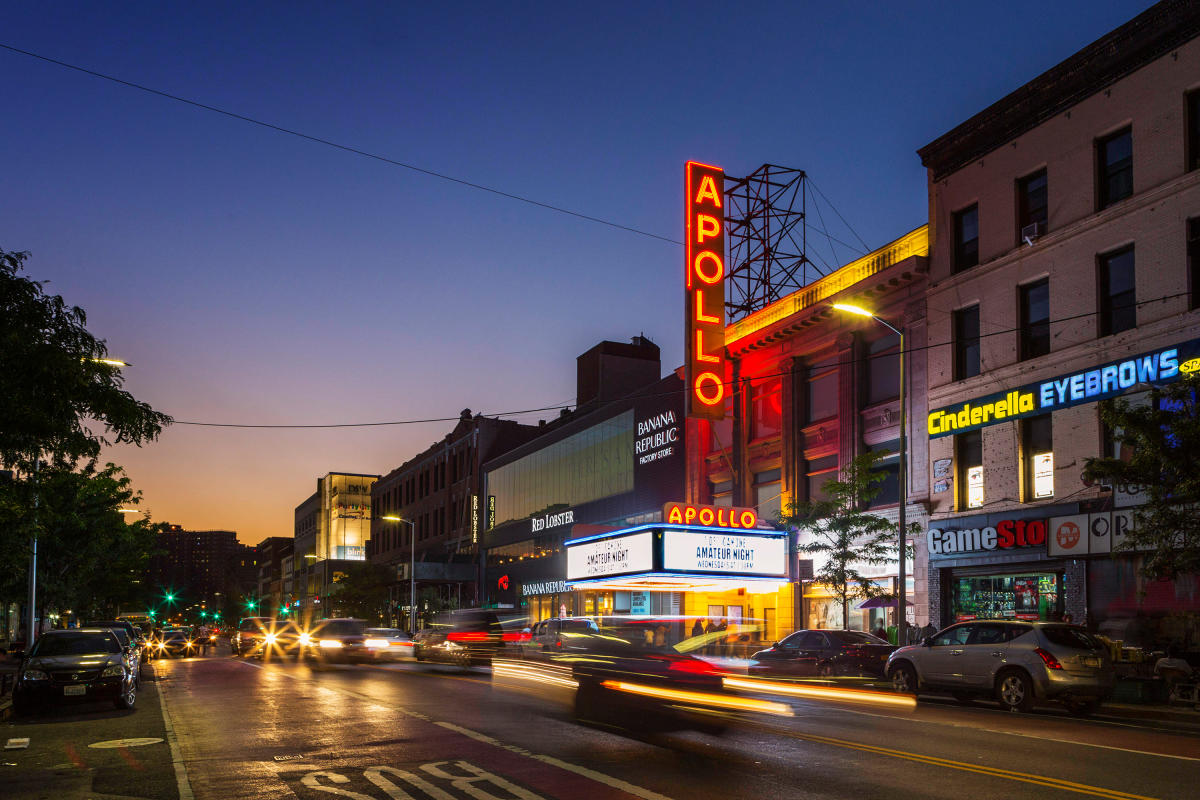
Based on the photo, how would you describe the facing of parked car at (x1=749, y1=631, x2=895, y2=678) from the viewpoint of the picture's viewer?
facing away from the viewer and to the left of the viewer

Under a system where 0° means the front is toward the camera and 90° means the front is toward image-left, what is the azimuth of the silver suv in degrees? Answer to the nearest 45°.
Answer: approximately 135°

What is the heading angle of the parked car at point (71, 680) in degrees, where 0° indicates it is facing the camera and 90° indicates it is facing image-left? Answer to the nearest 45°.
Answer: approximately 0°

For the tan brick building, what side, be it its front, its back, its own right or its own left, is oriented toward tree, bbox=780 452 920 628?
right

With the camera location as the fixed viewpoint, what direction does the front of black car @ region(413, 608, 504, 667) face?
facing away from the viewer and to the left of the viewer

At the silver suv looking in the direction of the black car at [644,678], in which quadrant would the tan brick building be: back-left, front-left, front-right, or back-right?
back-right

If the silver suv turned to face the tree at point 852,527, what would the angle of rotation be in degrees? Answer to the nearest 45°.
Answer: approximately 45° to its right

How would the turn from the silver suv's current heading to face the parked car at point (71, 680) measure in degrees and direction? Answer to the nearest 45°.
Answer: approximately 45° to its left

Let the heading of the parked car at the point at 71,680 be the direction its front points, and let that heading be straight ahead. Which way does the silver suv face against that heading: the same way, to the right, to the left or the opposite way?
the opposite way
